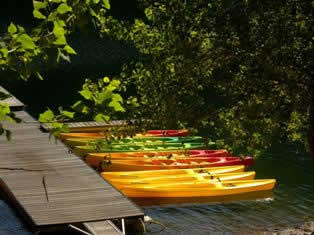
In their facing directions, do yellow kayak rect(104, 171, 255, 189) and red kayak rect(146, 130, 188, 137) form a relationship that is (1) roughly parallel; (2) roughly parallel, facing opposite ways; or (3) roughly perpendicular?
roughly parallel
